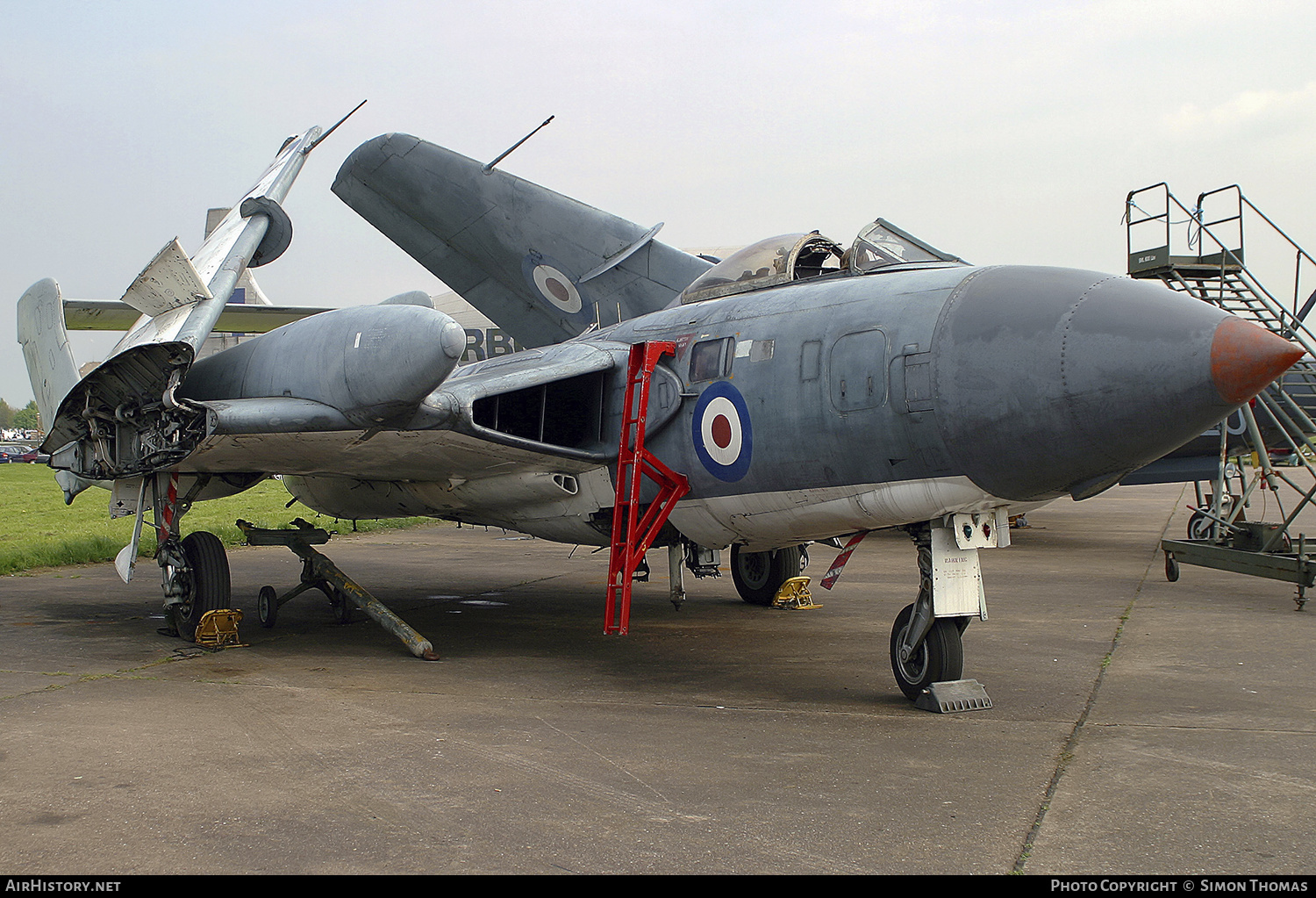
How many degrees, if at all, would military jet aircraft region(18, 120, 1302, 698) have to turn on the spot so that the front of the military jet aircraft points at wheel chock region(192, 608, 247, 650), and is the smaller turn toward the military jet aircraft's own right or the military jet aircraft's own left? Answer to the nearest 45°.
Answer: approximately 180°

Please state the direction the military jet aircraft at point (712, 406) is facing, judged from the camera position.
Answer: facing the viewer and to the right of the viewer

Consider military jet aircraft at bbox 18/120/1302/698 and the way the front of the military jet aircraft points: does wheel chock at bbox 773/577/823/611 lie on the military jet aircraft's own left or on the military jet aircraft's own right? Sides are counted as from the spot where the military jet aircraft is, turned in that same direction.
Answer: on the military jet aircraft's own left

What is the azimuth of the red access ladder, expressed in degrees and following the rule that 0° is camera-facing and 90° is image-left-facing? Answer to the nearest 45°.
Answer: approximately 45°

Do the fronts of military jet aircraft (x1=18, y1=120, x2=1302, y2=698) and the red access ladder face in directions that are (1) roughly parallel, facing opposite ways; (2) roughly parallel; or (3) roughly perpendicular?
roughly perpendicular

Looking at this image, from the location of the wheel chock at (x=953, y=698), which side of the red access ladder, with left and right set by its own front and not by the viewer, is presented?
left

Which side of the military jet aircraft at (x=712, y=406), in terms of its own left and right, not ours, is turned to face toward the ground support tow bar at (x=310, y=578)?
back

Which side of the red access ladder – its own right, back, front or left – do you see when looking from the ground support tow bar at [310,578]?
right
